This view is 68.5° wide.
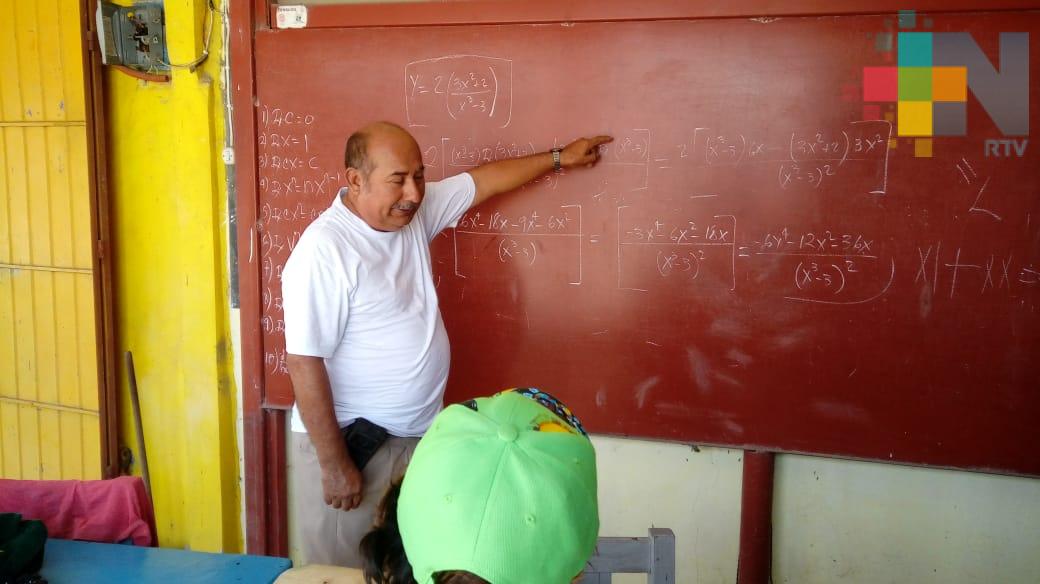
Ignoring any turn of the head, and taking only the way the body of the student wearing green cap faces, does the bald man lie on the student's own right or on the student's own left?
on the student's own left

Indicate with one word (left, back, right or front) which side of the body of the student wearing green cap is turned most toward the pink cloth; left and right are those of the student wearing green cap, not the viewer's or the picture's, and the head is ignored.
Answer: left

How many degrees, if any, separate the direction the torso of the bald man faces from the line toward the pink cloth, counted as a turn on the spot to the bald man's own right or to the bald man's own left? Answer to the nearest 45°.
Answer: approximately 90° to the bald man's own right

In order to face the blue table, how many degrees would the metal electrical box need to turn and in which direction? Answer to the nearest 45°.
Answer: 0° — it already faces it

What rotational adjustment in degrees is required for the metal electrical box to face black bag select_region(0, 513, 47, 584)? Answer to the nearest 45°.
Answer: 0° — it already faces it

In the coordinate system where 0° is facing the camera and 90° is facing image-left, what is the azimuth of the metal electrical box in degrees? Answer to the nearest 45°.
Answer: approximately 0°
